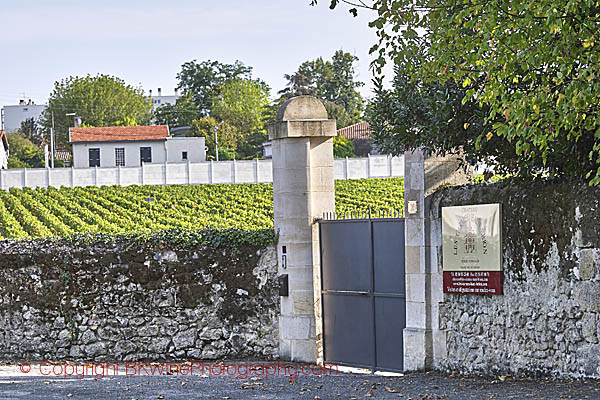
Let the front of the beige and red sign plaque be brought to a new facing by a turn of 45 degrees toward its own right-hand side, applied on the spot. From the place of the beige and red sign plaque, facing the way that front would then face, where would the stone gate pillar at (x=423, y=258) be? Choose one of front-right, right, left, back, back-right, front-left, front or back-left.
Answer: right

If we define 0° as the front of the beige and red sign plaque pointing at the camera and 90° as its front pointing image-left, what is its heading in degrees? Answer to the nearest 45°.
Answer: approximately 0°

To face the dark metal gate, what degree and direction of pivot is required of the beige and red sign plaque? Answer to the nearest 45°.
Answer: approximately 135° to its right

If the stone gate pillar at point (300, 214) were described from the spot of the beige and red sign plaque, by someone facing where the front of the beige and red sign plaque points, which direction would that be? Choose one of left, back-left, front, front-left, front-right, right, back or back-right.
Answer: back-right
